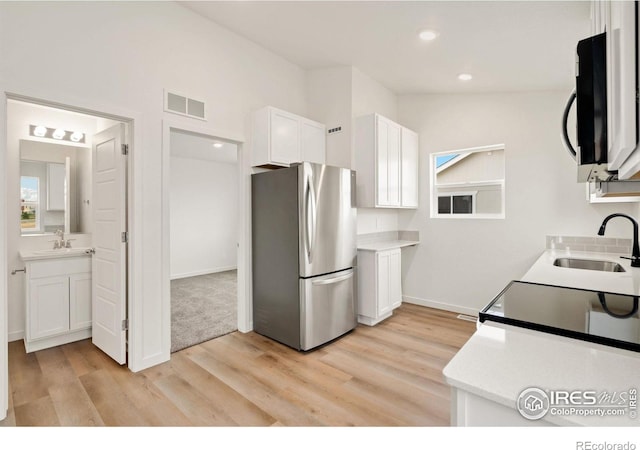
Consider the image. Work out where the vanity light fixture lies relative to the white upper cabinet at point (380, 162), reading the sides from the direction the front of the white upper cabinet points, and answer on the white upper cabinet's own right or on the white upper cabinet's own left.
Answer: on the white upper cabinet's own right

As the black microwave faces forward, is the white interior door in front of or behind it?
in front

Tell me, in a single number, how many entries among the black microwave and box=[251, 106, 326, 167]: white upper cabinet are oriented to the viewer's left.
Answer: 1

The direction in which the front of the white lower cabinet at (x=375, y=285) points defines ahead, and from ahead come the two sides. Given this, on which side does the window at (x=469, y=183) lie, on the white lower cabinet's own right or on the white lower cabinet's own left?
on the white lower cabinet's own left

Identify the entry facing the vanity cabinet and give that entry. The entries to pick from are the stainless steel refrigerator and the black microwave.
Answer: the black microwave

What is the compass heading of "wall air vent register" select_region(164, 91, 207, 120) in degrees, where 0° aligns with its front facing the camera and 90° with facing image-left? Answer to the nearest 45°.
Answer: approximately 315°

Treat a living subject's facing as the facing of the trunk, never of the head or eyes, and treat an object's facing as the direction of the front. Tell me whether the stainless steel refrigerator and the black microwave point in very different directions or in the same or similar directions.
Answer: very different directions

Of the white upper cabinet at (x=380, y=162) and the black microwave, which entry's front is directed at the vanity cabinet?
the black microwave

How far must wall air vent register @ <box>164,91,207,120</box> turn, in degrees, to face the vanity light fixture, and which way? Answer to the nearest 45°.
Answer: approximately 180°

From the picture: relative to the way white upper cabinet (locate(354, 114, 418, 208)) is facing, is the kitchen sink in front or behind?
in front

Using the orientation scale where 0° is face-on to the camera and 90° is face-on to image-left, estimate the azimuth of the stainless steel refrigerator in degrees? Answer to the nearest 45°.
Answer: approximately 315°

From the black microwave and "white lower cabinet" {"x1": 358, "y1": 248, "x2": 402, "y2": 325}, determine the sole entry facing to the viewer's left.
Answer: the black microwave

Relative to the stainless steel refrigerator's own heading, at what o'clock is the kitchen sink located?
The kitchen sink is roughly at 11 o'clock from the stainless steel refrigerator.
